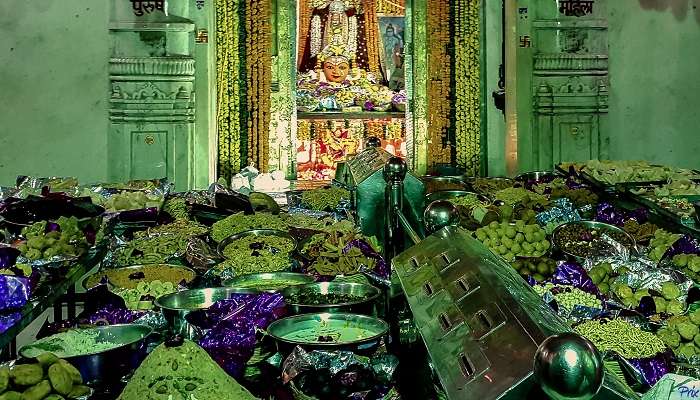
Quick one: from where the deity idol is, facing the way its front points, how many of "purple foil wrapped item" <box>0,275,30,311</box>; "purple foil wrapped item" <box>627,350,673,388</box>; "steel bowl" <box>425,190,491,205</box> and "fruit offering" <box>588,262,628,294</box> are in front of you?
4

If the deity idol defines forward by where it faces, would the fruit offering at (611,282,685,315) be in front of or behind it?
in front

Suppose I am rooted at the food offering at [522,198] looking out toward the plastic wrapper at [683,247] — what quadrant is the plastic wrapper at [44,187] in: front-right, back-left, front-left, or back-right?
back-right

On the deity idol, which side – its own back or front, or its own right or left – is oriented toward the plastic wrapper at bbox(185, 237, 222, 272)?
front

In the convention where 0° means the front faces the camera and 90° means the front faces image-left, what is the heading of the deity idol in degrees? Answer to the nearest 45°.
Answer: approximately 0°

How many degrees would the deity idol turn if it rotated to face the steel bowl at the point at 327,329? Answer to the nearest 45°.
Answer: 0° — it already faces it

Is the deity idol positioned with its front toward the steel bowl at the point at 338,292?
yes

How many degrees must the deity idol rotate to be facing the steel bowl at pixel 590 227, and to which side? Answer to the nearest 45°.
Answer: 0° — it already faces it

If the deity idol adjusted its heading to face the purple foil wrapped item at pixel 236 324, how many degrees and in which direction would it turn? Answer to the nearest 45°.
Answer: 0° — it already faces it

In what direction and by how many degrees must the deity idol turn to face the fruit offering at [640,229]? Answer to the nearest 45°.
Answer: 0° — it already faces it

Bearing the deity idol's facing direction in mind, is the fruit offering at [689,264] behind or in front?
in front

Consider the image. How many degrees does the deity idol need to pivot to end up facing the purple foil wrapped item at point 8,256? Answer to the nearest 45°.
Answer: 0° — it already faces it

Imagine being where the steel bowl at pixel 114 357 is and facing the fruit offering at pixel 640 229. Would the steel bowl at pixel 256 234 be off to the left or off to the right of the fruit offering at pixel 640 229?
left
